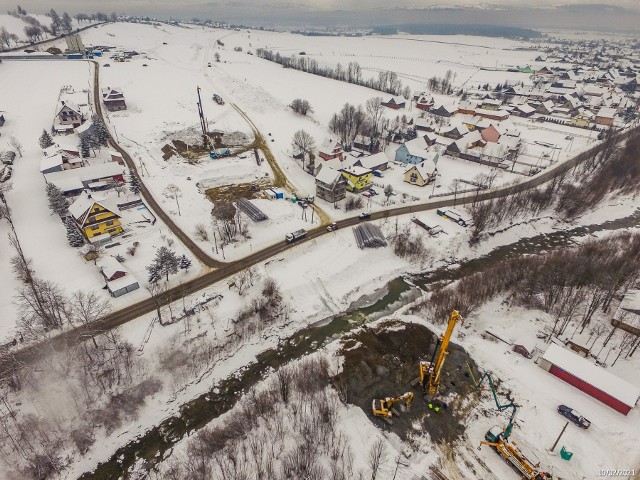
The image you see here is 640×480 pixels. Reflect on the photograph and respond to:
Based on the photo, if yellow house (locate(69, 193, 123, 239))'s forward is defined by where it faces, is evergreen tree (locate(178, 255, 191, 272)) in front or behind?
in front

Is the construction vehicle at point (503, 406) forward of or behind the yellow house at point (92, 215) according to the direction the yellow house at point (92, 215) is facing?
forward

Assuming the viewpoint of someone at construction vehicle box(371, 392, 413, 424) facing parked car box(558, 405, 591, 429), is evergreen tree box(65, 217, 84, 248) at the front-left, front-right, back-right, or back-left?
back-left

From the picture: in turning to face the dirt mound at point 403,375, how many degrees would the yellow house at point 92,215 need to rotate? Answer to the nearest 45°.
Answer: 0° — it already faces it
